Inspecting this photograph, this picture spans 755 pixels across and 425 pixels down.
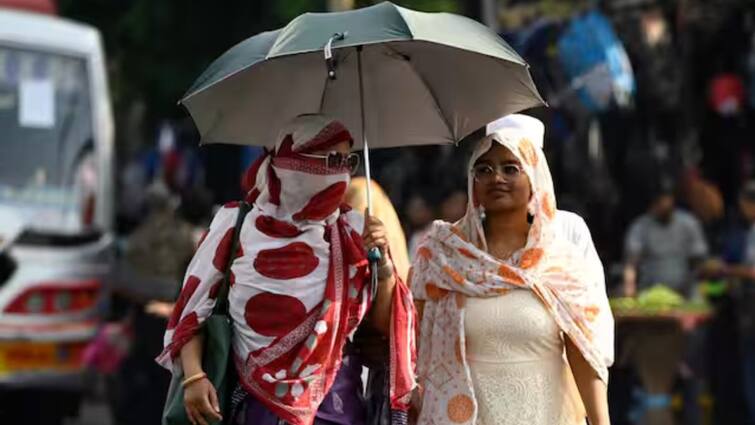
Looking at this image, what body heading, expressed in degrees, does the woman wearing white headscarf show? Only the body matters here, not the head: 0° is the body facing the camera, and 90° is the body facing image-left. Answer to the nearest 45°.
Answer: approximately 0°

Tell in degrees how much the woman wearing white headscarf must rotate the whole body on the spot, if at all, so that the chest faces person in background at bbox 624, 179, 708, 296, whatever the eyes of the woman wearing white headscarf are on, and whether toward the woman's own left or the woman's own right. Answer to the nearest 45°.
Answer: approximately 180°

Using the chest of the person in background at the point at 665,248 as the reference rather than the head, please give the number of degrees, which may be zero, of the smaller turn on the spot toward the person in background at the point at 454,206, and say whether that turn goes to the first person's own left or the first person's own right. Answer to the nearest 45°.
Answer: approximately 45° to the first person's own right

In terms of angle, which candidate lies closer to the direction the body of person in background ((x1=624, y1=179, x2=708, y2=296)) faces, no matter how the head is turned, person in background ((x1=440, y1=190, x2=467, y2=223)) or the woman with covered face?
the woman with covered face

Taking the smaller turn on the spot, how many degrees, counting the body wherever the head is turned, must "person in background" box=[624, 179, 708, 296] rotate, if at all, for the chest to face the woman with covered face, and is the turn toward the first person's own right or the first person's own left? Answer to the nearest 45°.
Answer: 0° — they already face them

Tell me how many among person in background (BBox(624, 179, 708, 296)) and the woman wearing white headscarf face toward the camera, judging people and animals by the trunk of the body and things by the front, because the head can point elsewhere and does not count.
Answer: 2
